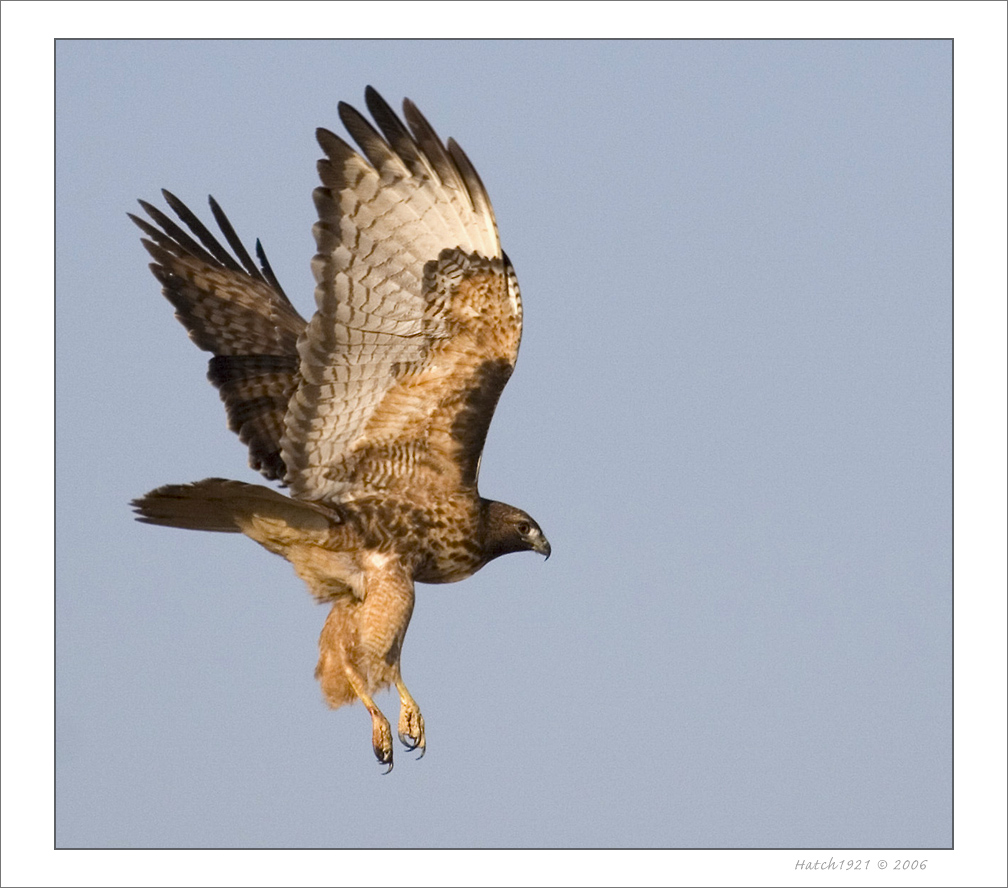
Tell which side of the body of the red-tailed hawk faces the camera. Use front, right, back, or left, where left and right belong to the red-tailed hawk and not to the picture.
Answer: right
